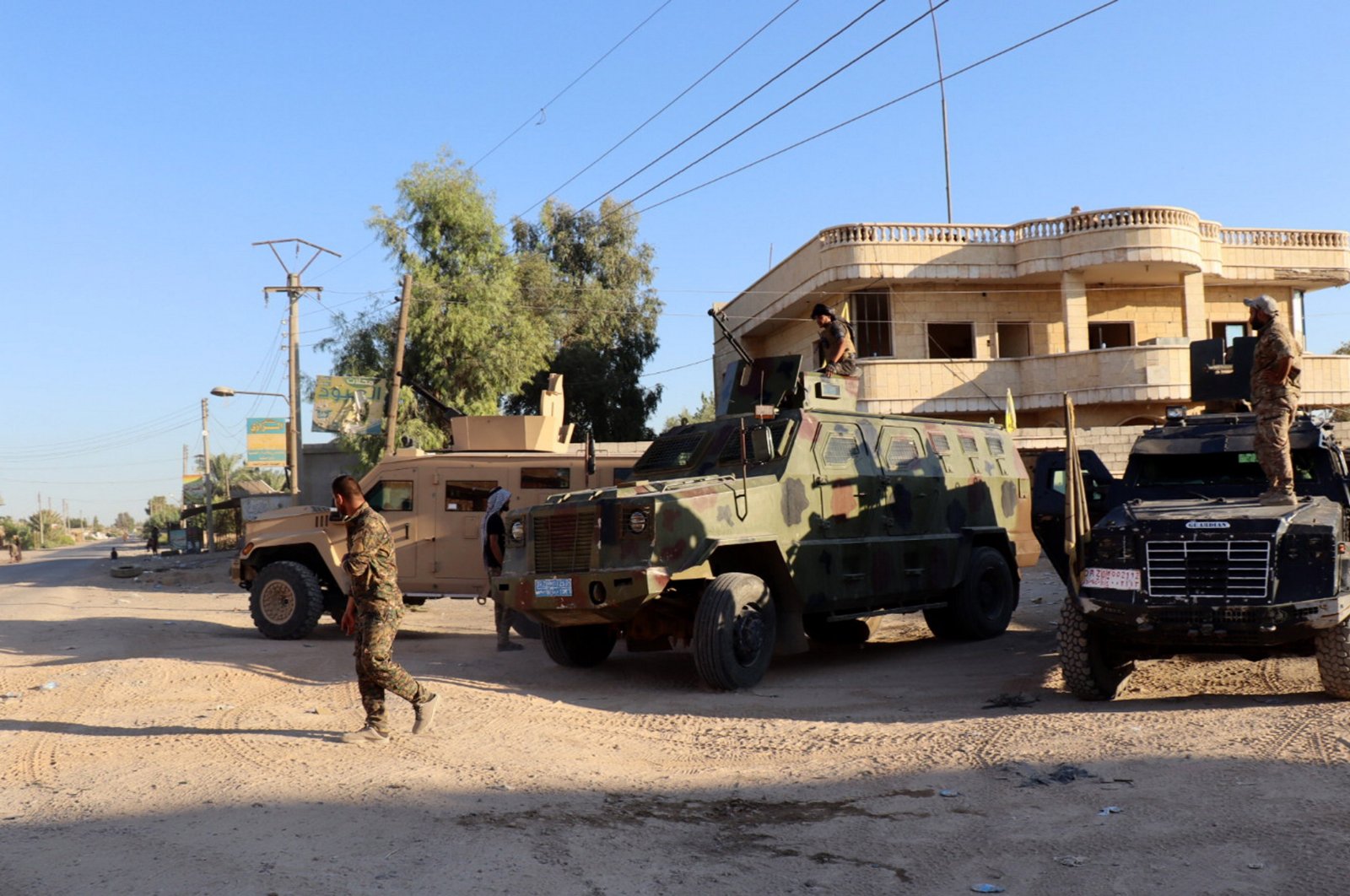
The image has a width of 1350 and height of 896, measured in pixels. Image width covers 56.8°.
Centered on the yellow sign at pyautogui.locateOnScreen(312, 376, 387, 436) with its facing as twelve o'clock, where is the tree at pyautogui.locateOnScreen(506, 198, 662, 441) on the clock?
The tree is roughly at 7 o'clock from the yellow sign.

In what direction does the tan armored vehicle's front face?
to the viewer's left

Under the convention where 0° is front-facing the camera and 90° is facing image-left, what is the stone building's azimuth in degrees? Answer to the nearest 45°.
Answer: approximately 0°

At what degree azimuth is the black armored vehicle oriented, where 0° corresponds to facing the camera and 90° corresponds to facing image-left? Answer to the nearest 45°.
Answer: approximately 0°

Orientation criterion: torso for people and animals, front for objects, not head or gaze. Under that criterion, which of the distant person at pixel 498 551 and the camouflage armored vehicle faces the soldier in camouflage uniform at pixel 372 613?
the camouflage armored vehicle

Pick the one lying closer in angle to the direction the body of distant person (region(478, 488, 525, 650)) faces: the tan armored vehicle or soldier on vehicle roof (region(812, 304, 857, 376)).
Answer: the soldier on vehicle roof

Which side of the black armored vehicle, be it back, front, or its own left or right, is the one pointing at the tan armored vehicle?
right

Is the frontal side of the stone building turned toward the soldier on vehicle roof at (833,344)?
yes

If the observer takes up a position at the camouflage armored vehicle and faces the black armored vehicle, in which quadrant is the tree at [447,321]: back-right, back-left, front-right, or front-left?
back-left

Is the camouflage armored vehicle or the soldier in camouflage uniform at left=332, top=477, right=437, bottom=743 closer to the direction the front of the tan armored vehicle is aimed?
the soldier in camouflage uniform

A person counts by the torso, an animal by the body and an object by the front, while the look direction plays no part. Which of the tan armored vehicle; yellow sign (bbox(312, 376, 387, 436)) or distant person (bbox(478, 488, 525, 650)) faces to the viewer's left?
the tan armored vehicle

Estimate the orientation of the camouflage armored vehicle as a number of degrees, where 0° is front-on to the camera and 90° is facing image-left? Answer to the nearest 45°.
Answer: approximately 45°
